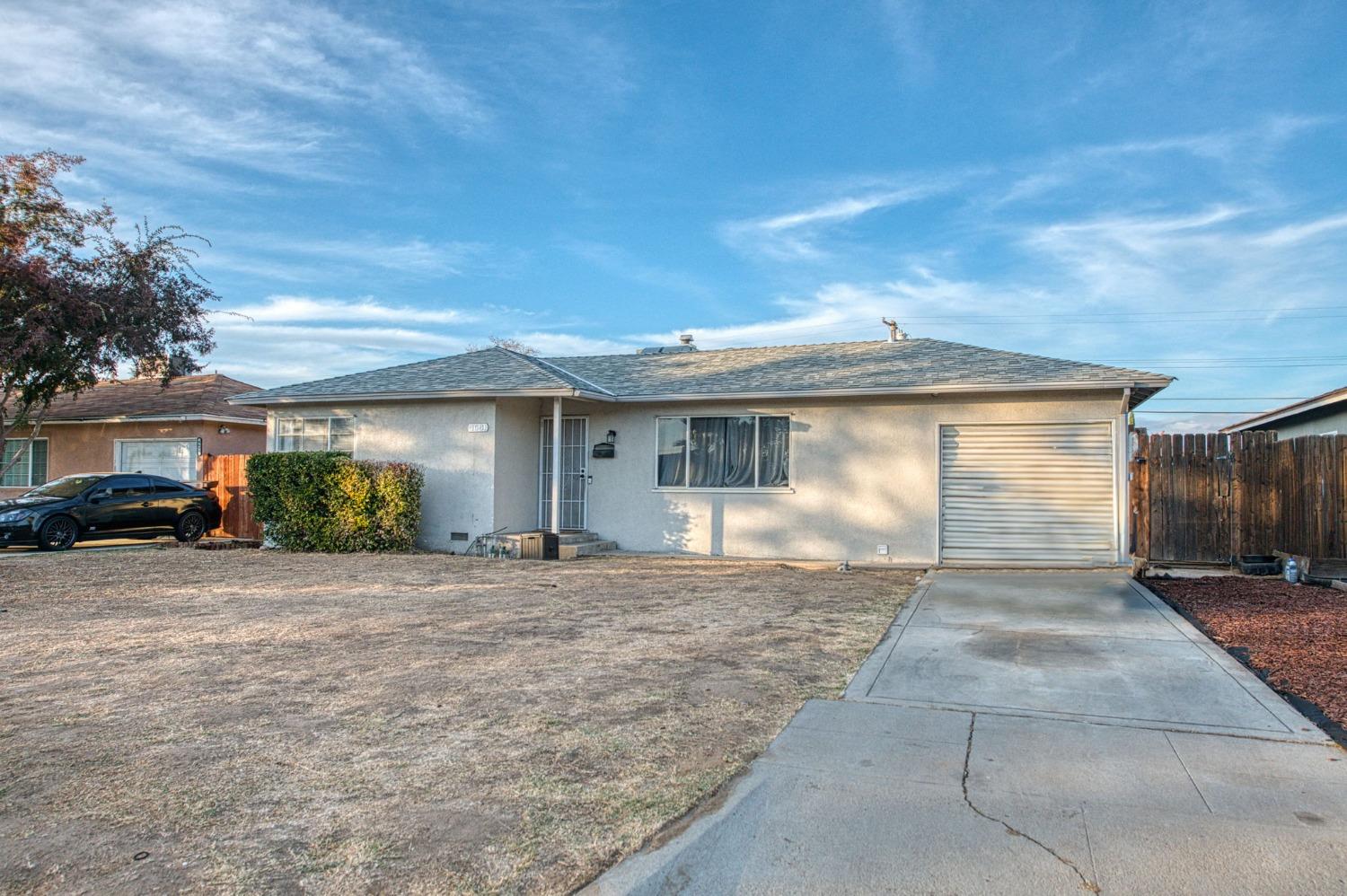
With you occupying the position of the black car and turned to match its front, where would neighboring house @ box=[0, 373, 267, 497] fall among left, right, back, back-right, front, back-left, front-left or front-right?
back-right

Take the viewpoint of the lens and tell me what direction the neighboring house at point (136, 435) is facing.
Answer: facing the viewer

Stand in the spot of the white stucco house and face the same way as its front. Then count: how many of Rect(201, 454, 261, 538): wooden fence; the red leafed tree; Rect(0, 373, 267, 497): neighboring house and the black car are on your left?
0

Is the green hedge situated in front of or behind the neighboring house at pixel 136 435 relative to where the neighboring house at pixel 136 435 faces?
in front

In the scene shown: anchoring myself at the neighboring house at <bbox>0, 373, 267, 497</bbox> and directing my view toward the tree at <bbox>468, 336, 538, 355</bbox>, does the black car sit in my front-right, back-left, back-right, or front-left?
back-right

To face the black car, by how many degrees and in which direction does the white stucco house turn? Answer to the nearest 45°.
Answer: approximately 90° to its right

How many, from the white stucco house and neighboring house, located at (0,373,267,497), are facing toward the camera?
2

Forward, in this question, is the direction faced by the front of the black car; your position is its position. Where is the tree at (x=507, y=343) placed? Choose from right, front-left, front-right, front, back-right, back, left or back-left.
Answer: back

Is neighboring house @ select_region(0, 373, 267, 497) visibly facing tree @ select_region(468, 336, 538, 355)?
no

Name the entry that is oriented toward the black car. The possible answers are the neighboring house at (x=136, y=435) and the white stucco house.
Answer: the neighboring house

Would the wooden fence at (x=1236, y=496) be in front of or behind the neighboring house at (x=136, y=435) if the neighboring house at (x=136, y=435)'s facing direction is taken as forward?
in front

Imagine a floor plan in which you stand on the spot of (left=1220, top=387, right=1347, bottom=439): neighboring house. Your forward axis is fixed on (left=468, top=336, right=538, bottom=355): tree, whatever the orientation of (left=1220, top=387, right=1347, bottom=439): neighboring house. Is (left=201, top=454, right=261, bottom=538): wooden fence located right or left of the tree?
left

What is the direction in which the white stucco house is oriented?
toward the camera
